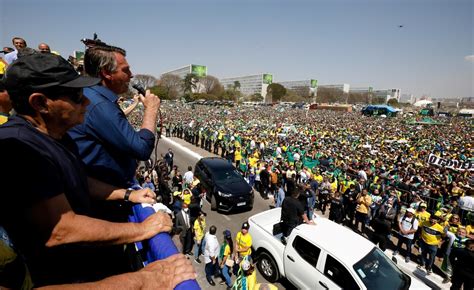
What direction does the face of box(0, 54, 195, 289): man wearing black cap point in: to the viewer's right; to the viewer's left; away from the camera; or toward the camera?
to the viewer's right

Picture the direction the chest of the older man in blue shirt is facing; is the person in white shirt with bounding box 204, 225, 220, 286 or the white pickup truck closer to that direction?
the white pickup truck

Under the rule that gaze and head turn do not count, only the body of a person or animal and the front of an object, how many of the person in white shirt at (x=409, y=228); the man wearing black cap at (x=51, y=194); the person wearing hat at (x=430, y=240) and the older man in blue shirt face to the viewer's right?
2

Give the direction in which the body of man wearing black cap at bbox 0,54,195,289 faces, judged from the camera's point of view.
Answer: to the viewer's right

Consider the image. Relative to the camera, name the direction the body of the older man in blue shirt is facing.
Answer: to the viewer's right

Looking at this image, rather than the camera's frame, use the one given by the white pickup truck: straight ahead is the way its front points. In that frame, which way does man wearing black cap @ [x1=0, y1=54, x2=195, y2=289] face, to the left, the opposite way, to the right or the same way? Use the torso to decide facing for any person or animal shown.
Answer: to the left

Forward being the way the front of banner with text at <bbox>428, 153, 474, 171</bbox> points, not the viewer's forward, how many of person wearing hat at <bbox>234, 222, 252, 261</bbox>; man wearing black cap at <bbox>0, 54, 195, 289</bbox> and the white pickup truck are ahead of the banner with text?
3

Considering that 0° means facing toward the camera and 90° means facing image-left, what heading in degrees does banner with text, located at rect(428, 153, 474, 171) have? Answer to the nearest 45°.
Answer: approximately 0°

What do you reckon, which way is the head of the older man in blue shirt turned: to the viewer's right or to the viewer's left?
to the viewer's right

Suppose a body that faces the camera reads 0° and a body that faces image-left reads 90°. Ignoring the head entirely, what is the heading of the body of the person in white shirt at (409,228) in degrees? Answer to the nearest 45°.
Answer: approximately 45°

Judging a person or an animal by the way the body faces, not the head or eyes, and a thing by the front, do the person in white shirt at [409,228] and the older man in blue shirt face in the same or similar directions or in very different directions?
very different directions
